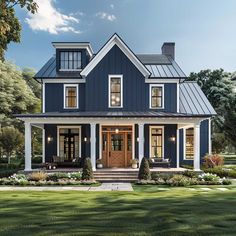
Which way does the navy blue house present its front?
toward the camera

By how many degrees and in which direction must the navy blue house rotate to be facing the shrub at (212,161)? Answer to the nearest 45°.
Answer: approximately 90° to its left

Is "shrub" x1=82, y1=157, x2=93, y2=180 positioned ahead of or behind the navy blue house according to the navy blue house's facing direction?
ahead

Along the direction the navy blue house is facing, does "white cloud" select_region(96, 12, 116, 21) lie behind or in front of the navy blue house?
behind

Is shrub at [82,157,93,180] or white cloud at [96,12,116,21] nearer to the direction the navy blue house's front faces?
the shrub

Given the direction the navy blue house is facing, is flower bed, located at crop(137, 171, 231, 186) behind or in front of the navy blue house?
in front

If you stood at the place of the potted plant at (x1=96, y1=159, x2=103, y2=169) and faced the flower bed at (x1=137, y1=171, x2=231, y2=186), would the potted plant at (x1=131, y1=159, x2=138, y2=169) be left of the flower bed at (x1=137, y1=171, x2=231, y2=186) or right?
left

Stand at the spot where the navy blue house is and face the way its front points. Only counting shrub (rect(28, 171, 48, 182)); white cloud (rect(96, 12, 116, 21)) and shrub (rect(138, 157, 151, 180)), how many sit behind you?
1
